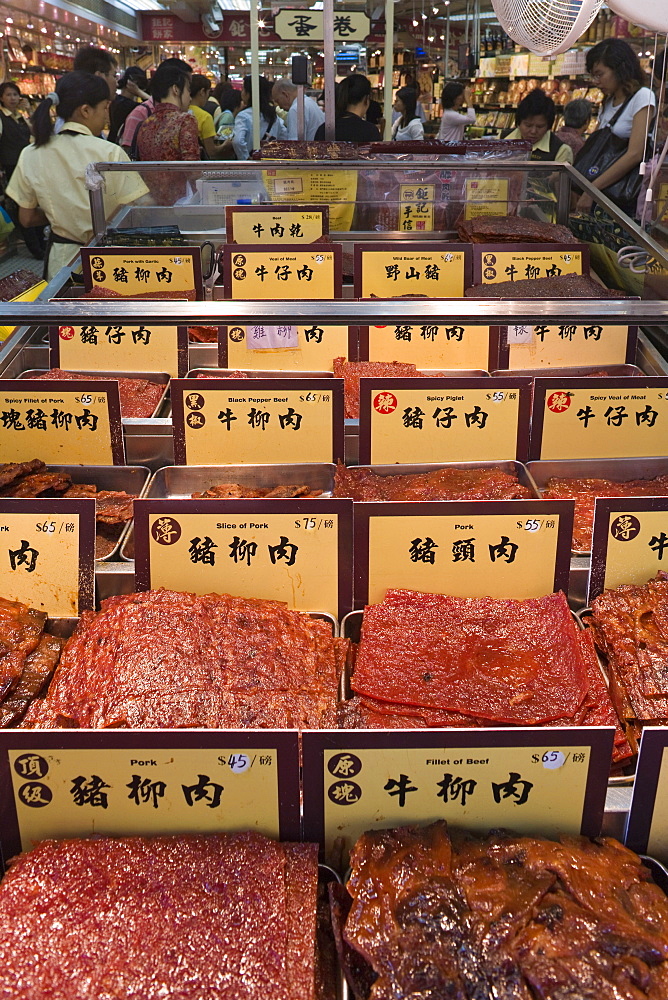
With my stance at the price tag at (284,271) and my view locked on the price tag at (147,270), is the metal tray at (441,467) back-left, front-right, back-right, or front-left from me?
back-left

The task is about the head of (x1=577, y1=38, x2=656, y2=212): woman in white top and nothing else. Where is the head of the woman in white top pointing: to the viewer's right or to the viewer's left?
to the viewer's left

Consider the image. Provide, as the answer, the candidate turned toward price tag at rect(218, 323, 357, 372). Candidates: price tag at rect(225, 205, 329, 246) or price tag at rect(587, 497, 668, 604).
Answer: price tag at rect(225, 205, 329, 246)

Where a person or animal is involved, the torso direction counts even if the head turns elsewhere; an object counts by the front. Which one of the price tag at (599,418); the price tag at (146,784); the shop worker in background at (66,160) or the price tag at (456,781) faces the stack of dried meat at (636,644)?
the price tag at (599,418)

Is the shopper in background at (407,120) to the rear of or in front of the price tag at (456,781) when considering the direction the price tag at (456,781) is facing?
to the rear

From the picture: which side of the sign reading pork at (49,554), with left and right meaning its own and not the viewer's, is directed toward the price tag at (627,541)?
left

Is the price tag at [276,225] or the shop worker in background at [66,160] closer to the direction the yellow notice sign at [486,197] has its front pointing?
the price tag

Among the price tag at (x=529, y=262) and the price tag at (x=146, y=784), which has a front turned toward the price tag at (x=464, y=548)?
the price tag at (x=529, y=262)

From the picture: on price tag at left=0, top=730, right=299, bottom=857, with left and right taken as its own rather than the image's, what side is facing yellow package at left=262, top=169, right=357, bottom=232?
back

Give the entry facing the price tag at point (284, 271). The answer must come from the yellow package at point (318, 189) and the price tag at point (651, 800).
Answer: the yellow package at point (318, 189)

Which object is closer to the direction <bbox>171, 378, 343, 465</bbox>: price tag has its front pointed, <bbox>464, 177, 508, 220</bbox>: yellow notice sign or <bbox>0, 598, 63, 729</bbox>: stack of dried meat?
the stack of dried meat
